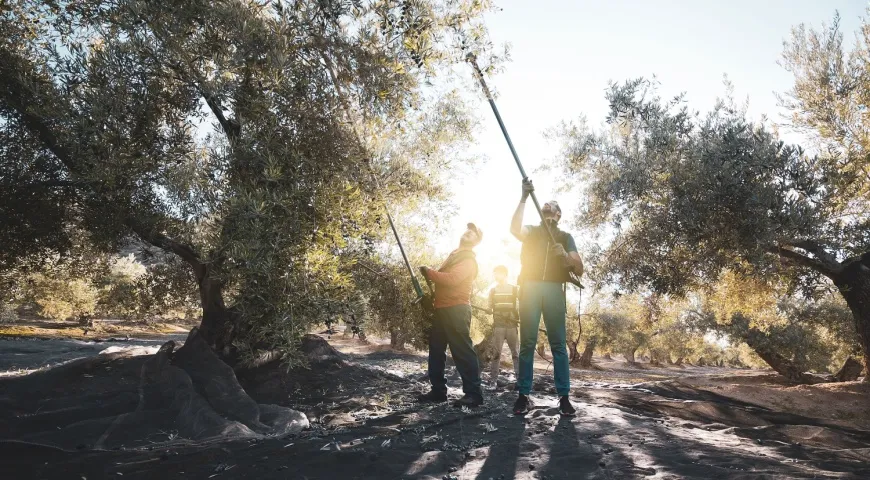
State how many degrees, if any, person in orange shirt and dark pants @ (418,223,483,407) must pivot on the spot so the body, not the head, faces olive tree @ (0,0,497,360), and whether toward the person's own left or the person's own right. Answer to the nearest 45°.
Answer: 0° — they already face it

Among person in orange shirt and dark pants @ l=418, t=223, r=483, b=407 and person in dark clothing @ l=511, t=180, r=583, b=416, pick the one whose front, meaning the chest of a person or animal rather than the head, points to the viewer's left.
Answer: person in orange shirt and dark pants @ l=418, t=223, r=483, b=407

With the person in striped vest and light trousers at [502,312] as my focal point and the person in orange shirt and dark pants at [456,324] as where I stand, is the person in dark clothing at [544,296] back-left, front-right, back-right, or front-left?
back-right

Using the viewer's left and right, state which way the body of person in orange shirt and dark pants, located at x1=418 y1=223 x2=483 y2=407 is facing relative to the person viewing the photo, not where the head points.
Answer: facing to the left of the viewer

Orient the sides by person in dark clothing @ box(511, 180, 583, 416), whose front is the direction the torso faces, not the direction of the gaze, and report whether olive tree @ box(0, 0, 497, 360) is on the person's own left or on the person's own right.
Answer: on the person's own right

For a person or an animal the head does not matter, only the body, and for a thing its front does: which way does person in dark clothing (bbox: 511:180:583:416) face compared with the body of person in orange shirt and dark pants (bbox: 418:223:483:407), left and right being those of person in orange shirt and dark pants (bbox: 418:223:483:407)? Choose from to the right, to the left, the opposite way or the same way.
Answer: to the left

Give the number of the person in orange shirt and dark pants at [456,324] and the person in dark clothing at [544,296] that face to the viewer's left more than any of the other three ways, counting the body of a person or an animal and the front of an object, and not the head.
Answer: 1

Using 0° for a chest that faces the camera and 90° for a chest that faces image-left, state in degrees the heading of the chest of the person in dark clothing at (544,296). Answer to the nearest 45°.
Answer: approximately 0°
